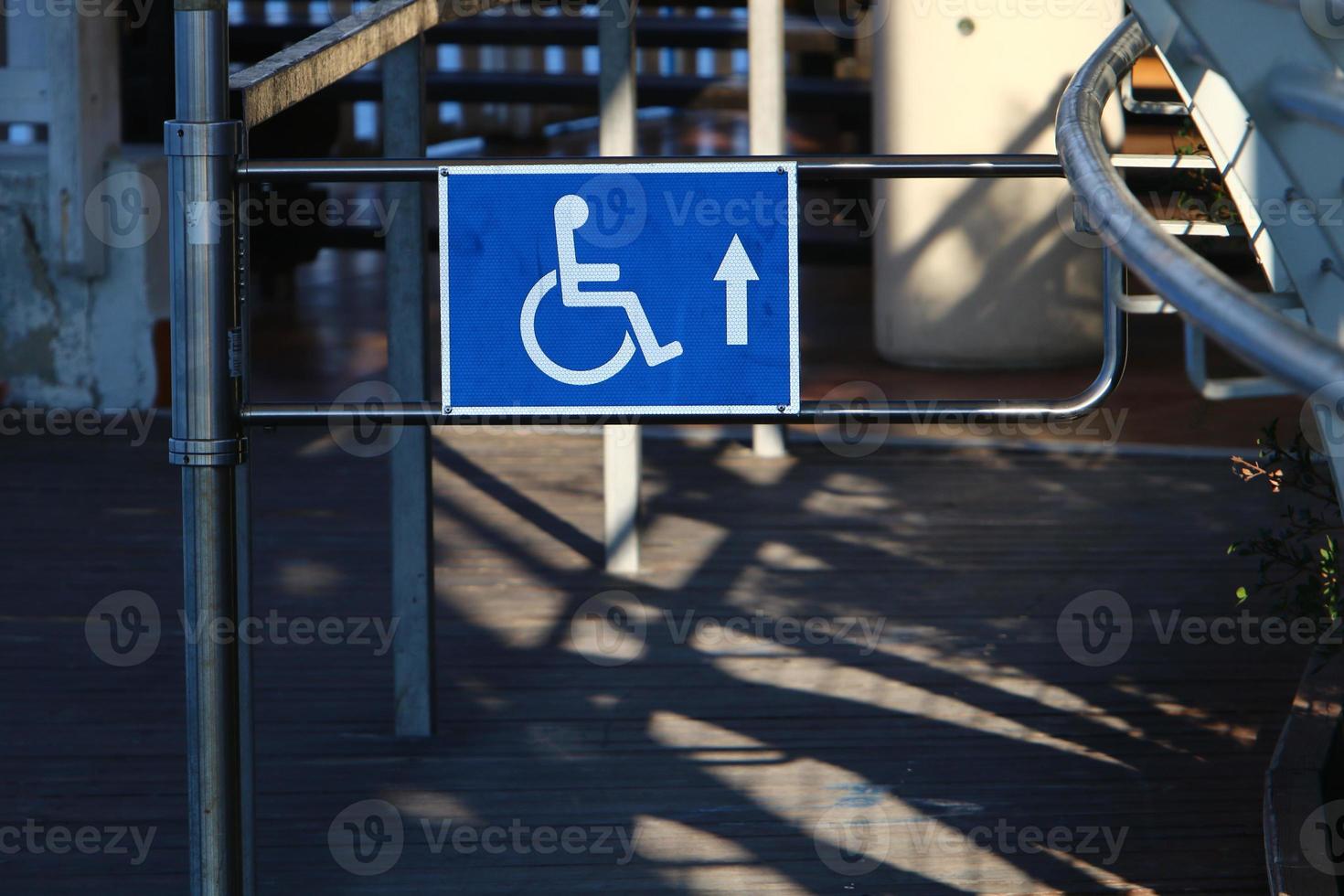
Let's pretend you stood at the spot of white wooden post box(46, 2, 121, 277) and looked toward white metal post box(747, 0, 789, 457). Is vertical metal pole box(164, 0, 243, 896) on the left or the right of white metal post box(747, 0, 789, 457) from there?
right

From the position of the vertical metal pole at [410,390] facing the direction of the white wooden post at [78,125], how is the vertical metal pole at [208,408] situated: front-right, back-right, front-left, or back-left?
back-left

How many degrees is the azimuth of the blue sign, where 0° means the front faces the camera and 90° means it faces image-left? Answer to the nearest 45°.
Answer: approximately 0°

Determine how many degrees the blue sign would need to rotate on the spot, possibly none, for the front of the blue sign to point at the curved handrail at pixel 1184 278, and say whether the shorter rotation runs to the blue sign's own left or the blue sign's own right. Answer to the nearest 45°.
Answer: approximately 45° to the blue sign's own left

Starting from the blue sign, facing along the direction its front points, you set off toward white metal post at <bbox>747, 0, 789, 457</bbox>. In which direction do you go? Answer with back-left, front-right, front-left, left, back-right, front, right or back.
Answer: back

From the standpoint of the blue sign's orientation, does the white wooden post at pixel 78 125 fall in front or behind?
behind
